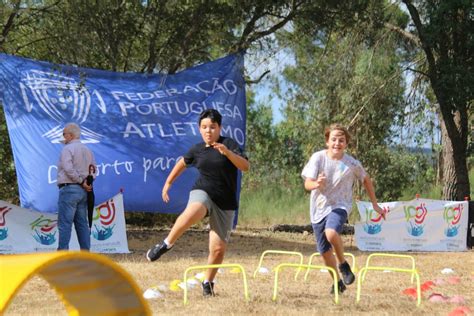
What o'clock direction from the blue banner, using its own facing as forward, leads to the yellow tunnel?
The yellow tunnel is roughly at 12 o'clock from the blue banner.

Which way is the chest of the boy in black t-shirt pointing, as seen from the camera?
toward the camera

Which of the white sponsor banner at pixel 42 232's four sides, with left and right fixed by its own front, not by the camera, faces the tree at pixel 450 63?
left

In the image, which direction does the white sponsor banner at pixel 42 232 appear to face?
toward the camera

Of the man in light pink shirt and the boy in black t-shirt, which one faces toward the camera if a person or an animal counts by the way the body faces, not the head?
the boy in black t-shirt

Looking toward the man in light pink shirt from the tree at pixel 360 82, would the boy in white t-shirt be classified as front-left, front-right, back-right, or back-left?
front-left

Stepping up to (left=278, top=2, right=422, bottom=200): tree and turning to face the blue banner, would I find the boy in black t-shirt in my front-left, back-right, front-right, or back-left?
front-left

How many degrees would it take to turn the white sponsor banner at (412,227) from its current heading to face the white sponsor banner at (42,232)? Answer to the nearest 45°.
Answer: approximately 45° to its right
